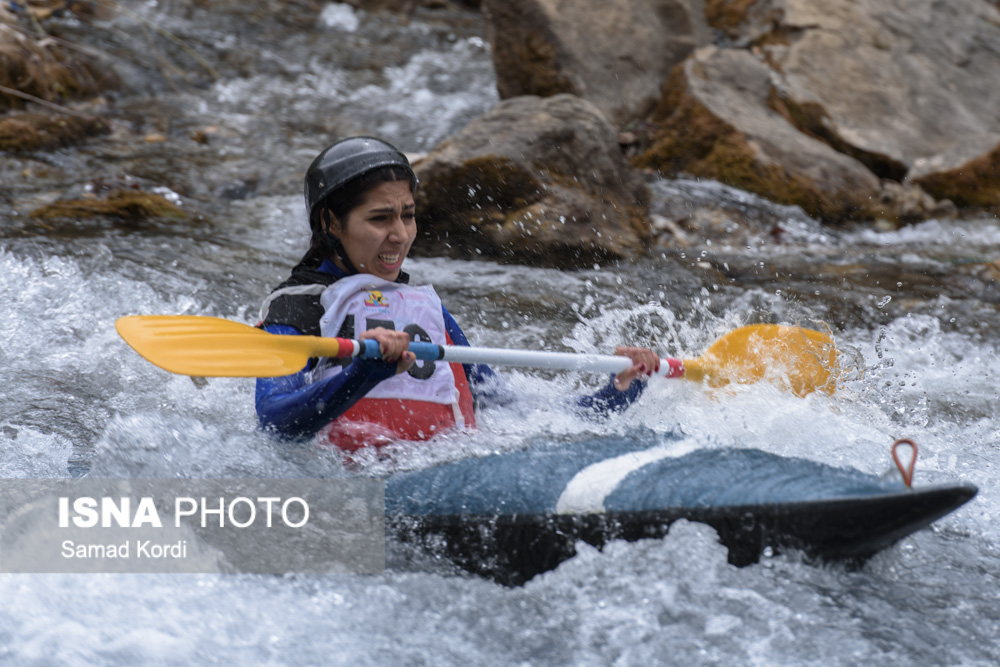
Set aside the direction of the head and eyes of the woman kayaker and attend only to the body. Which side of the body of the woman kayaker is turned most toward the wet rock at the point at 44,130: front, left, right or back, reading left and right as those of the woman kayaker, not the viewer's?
back

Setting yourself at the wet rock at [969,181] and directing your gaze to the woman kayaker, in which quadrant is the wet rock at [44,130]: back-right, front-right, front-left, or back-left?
front-right

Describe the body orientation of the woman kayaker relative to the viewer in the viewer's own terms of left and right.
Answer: facing the viewer and to the right of the viewer

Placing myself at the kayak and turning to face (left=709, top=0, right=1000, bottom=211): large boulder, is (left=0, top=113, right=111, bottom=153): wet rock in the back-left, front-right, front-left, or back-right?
front-left

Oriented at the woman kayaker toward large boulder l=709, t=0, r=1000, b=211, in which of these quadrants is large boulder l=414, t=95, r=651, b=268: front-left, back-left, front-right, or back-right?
front-left

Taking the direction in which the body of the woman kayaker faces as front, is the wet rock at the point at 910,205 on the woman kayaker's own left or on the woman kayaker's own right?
on the woman kayaker's own left

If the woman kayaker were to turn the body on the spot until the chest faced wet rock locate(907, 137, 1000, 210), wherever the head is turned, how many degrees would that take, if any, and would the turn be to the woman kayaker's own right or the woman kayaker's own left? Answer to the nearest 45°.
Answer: approximately 90° to the woman kayaker's own left

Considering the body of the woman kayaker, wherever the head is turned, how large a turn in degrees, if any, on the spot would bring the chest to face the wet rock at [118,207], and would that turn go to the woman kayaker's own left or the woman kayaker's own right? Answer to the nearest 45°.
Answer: approximately 180°

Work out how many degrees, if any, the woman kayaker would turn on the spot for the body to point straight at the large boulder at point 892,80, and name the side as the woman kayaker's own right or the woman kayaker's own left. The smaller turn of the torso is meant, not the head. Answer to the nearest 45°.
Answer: approximately 90° to the woman kayaker's own left

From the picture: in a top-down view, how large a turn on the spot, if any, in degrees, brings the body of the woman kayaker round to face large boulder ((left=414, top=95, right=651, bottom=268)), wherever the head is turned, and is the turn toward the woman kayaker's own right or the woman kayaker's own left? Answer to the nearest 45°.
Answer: approximately 135° to the woman kayaker's own left

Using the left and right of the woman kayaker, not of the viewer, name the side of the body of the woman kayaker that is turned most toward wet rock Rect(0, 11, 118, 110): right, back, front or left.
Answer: back

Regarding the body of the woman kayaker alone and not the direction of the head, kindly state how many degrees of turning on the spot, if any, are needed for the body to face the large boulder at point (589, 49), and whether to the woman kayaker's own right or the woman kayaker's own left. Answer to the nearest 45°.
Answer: approximately 135° to the woman kayaker's own left
